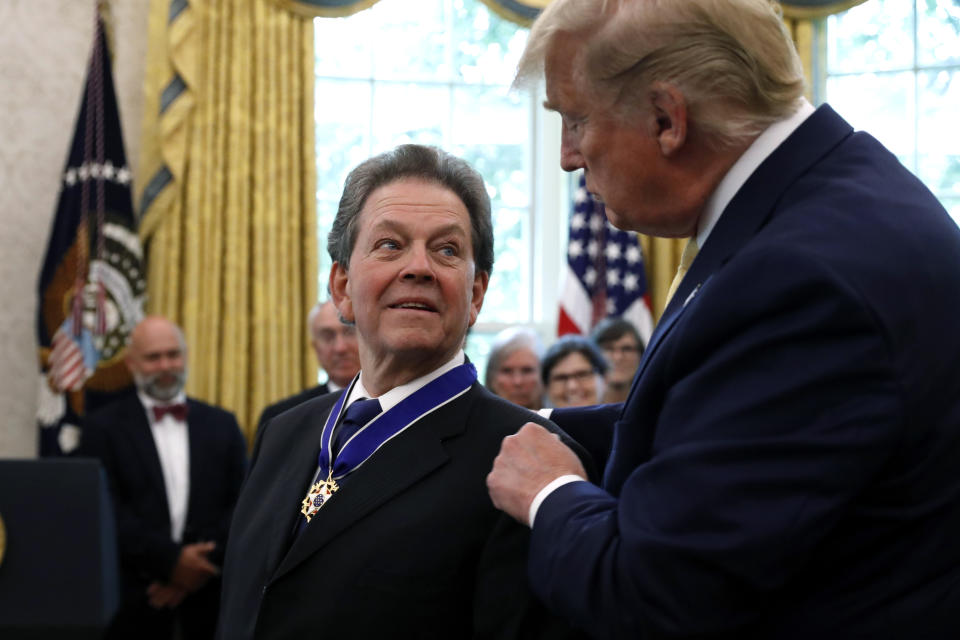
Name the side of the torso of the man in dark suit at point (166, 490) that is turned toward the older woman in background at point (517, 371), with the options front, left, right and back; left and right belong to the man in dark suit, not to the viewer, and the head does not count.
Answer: left

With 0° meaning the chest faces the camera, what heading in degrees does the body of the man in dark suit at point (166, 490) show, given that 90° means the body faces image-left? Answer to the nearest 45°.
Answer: approximately 0°

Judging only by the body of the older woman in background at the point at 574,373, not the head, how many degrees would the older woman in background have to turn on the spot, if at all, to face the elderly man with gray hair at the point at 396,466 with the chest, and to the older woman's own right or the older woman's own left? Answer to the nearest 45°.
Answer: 0° — they already face them

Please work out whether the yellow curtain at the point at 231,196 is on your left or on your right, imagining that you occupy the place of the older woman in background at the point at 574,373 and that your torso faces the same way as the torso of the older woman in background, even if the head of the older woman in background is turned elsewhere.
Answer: on your right

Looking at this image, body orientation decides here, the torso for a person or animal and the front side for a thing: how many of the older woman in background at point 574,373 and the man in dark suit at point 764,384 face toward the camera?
1

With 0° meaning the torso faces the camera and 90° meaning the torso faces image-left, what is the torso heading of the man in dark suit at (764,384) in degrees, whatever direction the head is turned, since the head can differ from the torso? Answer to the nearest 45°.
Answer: approximately 90°

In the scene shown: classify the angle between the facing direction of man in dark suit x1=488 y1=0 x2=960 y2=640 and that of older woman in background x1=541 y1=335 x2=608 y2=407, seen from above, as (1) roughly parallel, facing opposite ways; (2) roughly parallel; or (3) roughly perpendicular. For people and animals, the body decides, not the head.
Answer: roughly perpendicular

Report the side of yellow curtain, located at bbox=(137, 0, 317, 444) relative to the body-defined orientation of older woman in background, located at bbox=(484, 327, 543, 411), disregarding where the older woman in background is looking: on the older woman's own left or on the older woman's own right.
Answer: on the older woman's own right

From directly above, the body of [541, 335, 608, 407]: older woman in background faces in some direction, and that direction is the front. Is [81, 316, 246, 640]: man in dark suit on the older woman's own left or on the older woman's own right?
on the older woman's own right

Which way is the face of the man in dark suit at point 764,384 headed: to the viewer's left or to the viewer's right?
to the viewer's left
